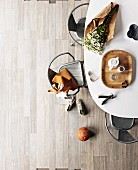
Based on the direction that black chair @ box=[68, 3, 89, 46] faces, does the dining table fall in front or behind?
in front

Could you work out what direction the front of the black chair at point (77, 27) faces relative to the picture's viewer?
facing to the right of the viewer

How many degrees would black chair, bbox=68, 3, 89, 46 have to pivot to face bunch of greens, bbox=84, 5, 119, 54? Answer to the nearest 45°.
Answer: approximately 45° to its right
